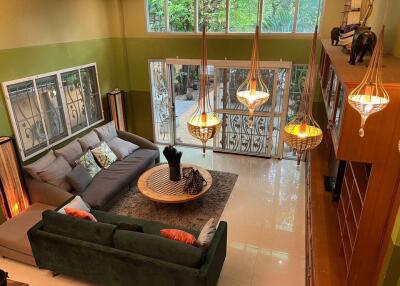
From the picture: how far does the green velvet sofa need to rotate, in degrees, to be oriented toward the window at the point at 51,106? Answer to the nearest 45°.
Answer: approximately 45° to its left

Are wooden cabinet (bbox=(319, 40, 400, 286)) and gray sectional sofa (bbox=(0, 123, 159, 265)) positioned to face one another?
yes

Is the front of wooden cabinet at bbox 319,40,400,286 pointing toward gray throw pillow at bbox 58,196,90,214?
yes

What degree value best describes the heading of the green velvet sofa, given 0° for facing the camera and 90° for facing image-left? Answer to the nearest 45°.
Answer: approximately 225°

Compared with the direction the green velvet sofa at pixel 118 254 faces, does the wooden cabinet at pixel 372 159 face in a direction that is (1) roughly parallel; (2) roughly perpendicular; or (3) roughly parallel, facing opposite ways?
roughly perpendicular

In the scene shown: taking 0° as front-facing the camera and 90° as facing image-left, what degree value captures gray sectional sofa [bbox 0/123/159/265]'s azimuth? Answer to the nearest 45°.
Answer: approximately 315°

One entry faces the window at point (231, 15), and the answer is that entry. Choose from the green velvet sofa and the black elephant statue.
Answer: the green velvet sofa

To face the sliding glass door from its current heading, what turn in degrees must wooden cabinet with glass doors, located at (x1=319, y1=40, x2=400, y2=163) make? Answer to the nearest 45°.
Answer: approximately 45° to its right

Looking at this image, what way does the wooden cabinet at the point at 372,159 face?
to the viewer's left

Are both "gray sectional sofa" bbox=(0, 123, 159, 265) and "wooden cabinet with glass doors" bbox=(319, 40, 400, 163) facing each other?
yes

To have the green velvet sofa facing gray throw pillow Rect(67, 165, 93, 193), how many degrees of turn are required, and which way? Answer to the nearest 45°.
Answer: approximately 45° to its left

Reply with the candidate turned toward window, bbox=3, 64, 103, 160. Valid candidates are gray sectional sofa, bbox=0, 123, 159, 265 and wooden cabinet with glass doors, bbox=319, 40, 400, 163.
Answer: the wooden cabinet with glass doors

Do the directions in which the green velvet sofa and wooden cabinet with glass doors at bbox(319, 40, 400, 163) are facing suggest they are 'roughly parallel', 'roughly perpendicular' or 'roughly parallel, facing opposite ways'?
roughly perpendicular
